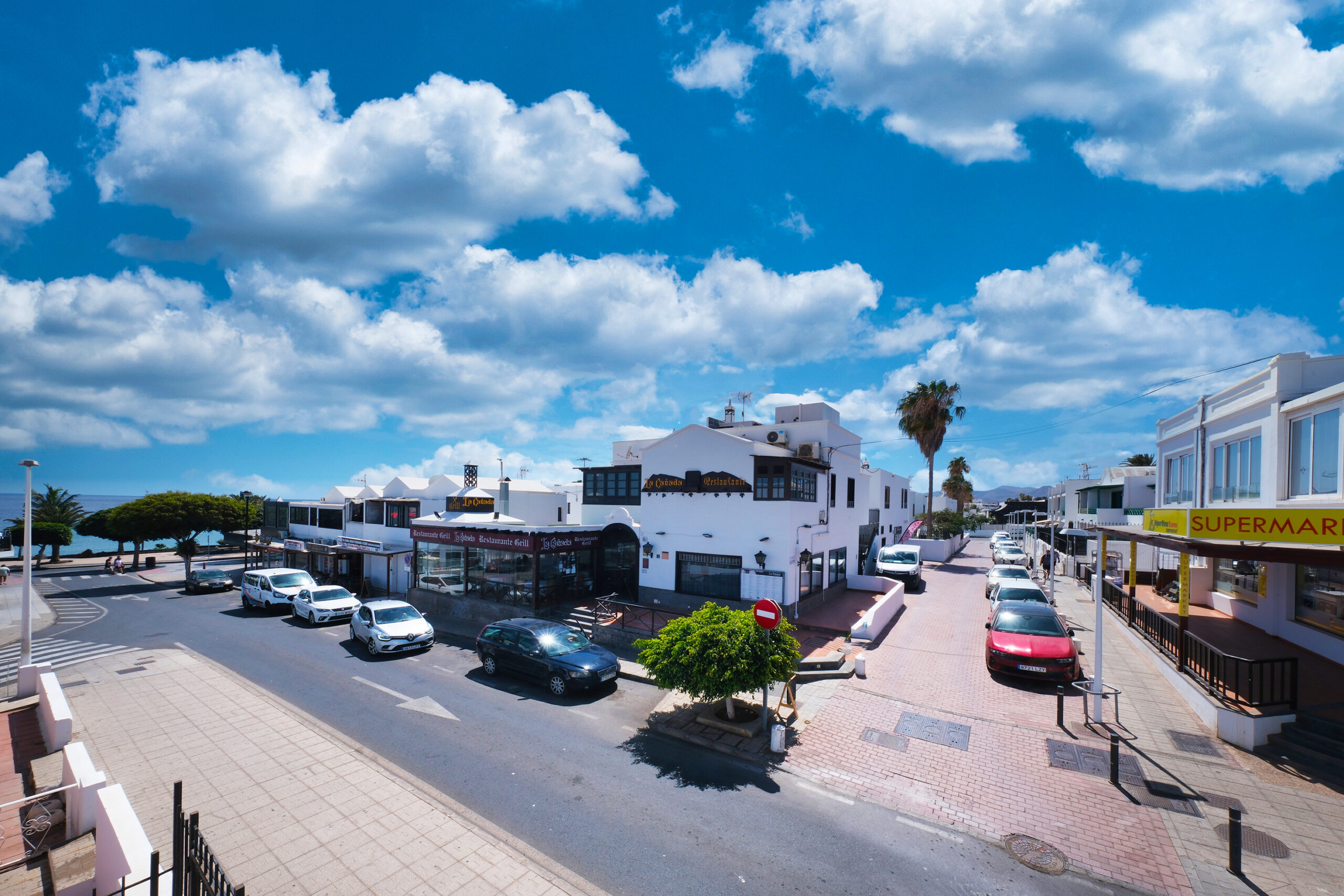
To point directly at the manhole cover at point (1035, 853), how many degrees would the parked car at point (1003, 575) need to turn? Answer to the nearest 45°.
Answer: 0° — it already faces it

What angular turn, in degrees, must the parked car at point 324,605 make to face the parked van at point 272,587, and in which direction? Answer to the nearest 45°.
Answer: approximately 135° to its left

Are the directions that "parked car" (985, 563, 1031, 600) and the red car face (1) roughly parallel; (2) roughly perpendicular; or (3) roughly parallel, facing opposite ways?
roughly parallel

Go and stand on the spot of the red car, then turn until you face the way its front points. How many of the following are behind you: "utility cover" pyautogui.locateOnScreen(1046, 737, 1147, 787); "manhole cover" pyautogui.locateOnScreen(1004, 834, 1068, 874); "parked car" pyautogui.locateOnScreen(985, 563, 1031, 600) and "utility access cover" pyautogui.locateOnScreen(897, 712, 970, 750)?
1

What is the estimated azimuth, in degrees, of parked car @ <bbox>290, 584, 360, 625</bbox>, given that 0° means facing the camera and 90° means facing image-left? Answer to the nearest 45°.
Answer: approximately 315°

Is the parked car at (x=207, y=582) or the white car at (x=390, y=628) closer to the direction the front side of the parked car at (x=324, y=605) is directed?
the white car

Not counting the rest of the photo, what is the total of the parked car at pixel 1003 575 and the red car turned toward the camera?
2

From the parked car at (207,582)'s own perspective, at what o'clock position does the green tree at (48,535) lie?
The green tree is roughly at 7 o'clock from the parked car.

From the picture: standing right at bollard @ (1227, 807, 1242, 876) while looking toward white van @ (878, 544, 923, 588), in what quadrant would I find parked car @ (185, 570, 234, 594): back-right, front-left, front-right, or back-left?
front-left

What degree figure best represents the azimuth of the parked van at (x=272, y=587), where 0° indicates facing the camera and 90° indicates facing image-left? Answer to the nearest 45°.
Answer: approximately 315°

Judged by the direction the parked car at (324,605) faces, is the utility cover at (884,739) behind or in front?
in front

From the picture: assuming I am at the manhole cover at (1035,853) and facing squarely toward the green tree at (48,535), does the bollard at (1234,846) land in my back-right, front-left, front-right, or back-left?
back-right

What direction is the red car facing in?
toward the camera

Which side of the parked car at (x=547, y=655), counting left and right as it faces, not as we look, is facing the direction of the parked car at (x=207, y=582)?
back
